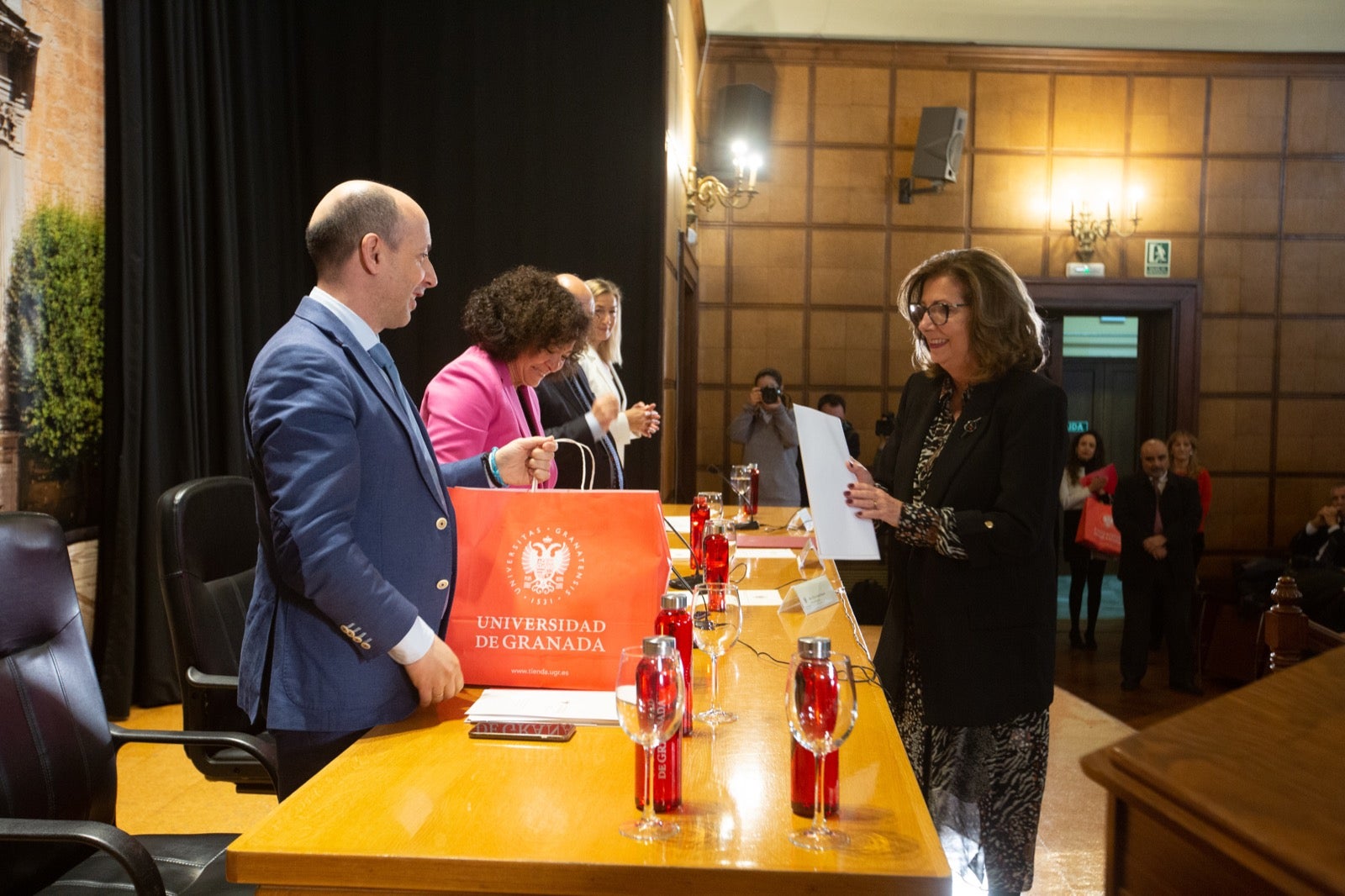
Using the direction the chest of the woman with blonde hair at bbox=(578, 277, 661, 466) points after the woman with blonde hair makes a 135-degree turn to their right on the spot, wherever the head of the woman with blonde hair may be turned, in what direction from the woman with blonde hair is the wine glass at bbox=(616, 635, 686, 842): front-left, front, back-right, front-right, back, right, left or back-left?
left

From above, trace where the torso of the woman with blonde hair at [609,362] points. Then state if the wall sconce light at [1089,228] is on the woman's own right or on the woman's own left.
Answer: on the woman's own left

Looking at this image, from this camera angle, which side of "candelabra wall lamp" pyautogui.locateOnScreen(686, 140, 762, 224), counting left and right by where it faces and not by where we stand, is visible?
right

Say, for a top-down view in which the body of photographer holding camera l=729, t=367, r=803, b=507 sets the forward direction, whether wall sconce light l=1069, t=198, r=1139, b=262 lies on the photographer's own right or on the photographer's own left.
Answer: on the photographer's own left

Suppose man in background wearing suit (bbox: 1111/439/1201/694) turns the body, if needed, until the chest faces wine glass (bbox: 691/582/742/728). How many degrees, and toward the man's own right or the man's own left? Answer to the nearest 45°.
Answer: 0° — they already face it

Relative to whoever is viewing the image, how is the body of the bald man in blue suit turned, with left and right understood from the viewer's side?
facing to the right of the viewer

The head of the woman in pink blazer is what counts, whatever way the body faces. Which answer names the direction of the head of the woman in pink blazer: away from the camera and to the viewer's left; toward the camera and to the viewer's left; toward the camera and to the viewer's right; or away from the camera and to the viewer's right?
toward the camera and to the viewer's right

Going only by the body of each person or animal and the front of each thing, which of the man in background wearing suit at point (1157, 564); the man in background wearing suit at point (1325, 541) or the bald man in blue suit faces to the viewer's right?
the bald man in blue suit

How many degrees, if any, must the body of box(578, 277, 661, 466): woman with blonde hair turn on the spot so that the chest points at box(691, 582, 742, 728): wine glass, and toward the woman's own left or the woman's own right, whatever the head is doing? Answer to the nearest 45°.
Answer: approximately 45° to the woman's own right

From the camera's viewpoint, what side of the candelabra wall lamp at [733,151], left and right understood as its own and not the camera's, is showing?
right

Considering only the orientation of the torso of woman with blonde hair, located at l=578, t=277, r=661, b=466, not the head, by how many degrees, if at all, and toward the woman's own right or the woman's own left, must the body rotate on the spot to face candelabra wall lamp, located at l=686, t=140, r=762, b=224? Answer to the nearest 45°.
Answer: approximately 135° to the woman's own left
